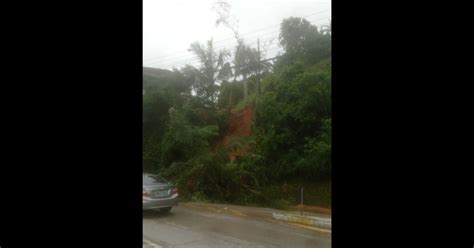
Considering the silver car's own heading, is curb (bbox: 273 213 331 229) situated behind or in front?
behind

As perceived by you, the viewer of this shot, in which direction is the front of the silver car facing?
facing away from the viewer and to the left of the viewer

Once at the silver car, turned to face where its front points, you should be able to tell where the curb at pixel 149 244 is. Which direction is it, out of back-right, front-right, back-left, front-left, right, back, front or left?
back-left
